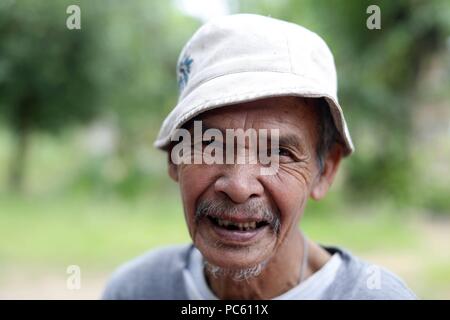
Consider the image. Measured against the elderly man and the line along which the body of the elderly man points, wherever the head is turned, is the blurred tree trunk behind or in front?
behind

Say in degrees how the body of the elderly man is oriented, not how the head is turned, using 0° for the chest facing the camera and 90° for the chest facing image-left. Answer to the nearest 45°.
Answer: approximately 0°
